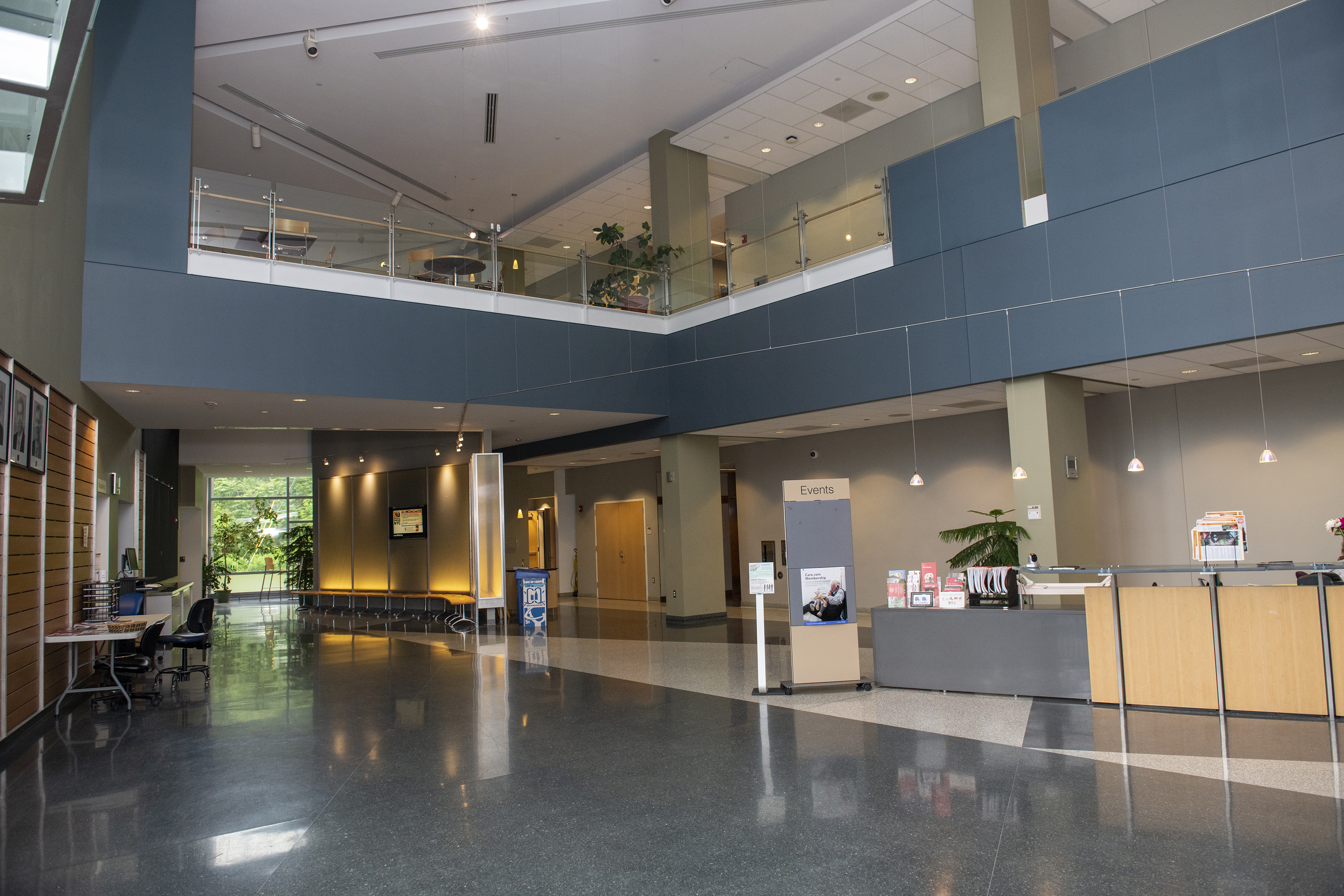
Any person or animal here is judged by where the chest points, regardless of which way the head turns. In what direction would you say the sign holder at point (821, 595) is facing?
toward the camera

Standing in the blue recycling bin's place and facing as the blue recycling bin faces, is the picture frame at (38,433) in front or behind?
in front

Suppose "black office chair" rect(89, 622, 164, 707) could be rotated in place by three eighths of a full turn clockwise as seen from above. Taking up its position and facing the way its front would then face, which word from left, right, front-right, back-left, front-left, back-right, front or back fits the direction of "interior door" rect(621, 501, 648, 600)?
front

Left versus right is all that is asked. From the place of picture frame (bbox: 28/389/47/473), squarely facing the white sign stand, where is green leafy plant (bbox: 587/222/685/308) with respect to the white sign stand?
left

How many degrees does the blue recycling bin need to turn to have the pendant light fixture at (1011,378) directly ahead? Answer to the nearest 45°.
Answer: approximately 45° to its left

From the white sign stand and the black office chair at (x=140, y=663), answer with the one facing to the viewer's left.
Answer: the black office chair

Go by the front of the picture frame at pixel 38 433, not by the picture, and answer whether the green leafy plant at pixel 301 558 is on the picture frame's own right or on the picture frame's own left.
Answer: on the picture frame's own left

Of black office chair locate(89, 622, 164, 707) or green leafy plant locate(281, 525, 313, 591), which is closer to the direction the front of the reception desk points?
the black office chair

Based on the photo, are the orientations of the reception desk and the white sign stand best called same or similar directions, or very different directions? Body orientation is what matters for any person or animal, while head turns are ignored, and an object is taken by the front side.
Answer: same or similar directions

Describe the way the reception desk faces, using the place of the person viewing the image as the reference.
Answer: facing the viewer

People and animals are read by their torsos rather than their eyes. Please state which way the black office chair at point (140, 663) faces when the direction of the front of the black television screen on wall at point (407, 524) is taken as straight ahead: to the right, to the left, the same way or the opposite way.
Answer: to the right

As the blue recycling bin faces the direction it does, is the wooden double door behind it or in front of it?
behind
